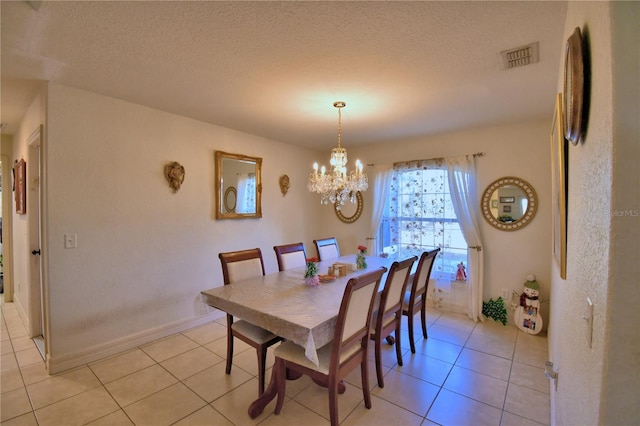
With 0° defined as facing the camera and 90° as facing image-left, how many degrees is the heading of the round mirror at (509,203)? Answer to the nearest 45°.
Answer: approximately 0°

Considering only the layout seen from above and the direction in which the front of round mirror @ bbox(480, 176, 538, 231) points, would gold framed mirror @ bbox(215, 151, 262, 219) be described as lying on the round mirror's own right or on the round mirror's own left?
on the round mirror's own right

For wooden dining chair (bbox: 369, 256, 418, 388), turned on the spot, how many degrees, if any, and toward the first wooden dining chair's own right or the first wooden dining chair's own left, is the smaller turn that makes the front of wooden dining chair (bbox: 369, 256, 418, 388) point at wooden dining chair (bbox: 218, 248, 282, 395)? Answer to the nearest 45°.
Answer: approximately 45° to the first wooden dining chair's own left

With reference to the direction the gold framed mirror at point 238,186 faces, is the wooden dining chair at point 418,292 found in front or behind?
in front

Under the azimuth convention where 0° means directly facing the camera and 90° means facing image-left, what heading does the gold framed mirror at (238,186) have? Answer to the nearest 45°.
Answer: approximately 315°

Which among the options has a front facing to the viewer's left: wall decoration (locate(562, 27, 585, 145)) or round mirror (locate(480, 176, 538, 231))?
the wall decoration

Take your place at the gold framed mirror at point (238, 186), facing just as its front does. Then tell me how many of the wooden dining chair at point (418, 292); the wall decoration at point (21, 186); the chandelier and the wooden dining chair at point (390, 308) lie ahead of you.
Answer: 3

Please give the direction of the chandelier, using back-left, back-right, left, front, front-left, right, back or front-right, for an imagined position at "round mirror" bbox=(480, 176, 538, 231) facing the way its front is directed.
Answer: front-right

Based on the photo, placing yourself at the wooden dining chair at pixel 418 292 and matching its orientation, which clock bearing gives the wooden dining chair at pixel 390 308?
the wooden dining chair at pixel 390 308 is roughly at 8 o'clock from the wooden dining chair at pixel 418 292.

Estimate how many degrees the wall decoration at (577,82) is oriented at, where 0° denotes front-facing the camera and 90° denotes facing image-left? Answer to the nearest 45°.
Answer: approximately 90°

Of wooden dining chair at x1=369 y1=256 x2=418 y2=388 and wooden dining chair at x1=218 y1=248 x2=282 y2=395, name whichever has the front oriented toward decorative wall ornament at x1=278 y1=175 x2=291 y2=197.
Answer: wooden dining chair at x1=369 y1=256 x2=418 y2=388

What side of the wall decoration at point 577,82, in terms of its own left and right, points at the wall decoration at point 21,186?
front

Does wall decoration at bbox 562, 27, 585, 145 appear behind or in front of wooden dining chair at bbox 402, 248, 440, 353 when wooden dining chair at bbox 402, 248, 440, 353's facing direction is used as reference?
behind
